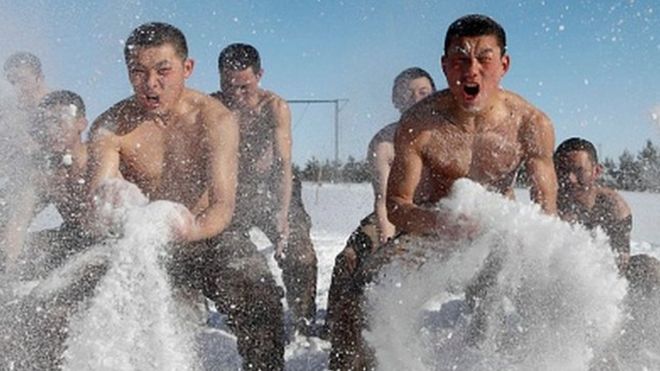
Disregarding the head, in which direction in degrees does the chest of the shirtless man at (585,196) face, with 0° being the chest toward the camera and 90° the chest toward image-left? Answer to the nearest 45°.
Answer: approximately 45°

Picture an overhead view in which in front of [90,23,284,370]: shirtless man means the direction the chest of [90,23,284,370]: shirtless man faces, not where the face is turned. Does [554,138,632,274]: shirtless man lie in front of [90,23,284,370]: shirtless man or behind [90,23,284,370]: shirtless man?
behind

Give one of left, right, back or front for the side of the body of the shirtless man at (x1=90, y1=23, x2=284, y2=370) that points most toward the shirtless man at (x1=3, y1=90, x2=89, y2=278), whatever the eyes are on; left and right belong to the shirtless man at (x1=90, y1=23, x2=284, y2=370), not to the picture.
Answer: right

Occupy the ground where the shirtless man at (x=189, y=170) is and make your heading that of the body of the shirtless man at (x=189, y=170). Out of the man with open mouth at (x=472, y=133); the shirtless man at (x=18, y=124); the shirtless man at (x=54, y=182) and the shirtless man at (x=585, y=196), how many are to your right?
2

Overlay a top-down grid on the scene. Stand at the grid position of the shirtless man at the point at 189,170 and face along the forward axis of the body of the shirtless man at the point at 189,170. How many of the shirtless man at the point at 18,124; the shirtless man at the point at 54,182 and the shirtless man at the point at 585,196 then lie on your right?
2

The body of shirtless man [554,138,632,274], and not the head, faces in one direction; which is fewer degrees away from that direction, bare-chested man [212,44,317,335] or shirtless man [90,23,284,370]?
the shirtless man

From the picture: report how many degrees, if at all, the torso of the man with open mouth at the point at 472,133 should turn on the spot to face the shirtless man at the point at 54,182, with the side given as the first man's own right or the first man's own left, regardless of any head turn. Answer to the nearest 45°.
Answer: approximately 90° to the first man's own right

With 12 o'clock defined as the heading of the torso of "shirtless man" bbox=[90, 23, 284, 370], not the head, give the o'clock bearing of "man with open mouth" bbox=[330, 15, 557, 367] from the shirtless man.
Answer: The man with open mouth is roughly at 8 o'clock from the shirtless man.
